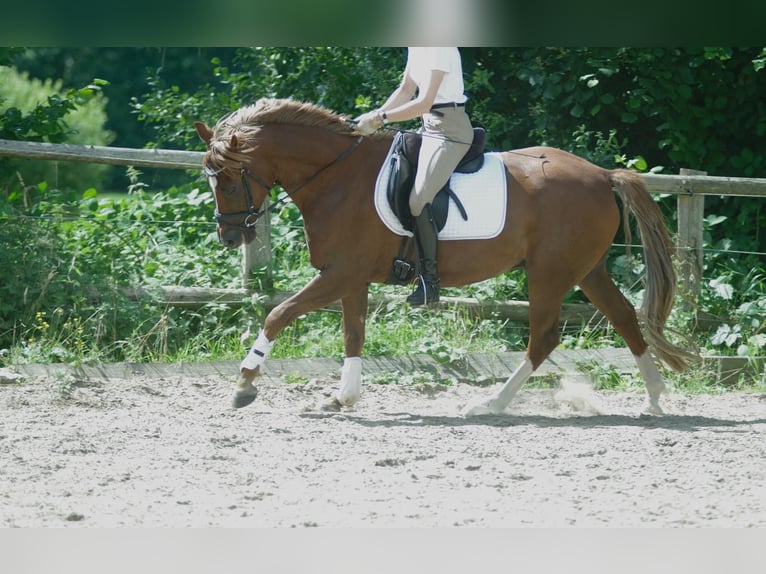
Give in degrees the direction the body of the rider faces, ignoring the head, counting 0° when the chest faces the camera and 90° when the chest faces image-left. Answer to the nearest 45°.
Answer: approximately 90°

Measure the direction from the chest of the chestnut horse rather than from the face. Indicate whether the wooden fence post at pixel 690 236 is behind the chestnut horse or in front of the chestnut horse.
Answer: behind

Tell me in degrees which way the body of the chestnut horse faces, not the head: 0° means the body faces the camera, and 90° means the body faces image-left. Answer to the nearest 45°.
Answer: approximately 90°
